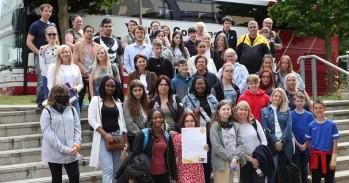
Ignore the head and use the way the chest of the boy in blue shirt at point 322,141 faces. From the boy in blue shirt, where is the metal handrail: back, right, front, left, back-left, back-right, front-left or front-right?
back

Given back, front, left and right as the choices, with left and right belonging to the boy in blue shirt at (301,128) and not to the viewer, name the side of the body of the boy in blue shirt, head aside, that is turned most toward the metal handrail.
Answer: back

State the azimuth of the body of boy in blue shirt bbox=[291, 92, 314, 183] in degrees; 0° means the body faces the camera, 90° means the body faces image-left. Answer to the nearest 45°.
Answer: approximately 0°

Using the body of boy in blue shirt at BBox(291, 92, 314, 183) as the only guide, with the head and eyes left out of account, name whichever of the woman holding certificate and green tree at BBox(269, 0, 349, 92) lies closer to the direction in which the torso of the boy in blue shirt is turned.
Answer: the woman holding certificate

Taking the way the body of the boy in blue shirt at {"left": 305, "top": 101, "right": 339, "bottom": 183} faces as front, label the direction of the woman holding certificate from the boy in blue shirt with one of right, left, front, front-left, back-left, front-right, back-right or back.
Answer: front-right

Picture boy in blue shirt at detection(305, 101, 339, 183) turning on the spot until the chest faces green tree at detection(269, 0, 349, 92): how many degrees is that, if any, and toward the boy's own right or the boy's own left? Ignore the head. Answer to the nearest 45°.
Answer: approximately 180°

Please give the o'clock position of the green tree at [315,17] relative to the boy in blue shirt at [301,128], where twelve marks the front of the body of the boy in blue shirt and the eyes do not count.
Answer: The green tree is roughly at 6 o'clock from the boy in blue shirt.
